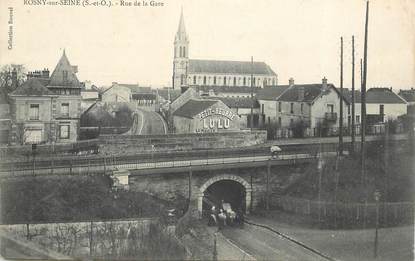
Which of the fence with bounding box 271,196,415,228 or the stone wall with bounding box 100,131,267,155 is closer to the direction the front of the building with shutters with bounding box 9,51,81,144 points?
the fence

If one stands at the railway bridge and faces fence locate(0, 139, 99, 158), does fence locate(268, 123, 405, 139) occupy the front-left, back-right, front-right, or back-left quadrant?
back-right

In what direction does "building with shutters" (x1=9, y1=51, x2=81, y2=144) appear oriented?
toward the camera

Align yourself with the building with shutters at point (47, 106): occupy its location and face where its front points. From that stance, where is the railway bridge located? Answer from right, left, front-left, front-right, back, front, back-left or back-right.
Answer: left

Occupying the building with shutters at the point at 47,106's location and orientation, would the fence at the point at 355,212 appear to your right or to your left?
on your left

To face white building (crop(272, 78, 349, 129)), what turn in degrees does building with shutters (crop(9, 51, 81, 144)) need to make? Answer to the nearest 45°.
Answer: approximately 135° to its left

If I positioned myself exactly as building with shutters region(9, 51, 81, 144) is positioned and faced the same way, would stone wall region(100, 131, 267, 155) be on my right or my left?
on my left
